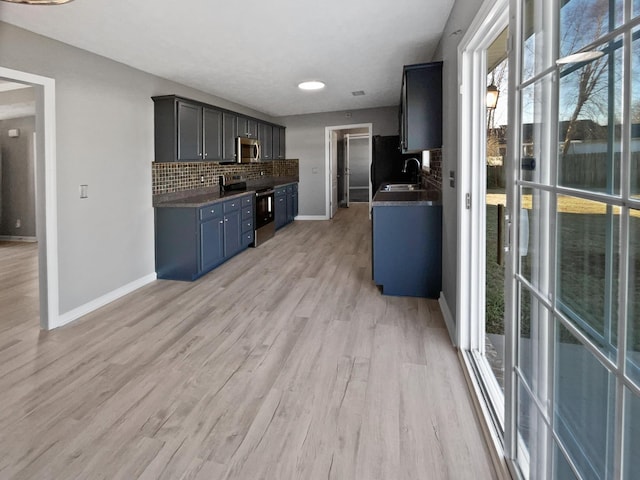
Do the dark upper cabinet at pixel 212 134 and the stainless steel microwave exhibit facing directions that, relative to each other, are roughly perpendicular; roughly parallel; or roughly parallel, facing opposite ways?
roughly parallel

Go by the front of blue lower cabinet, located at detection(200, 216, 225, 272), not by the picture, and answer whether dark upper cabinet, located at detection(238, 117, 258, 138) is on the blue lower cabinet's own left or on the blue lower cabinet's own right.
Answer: on the blue lower cabinet's own left

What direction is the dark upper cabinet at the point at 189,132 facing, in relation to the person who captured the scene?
facing the viewer and to the right of the viewer

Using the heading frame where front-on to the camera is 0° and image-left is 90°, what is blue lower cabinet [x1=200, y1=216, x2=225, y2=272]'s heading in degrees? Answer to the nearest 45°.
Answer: approximately 315°

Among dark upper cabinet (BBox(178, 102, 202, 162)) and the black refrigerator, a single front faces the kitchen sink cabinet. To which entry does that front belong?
the dark upper cabinet

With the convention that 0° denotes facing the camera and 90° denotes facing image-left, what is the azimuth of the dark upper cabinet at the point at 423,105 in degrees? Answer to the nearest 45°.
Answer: approximately 90°

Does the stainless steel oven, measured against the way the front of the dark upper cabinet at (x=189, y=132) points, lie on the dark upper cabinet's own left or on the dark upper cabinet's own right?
on the dark upper cabinet's own left

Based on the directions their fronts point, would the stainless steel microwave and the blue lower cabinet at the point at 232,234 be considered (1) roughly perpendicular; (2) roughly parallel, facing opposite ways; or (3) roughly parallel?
roughly parallel

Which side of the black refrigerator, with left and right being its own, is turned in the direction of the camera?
left

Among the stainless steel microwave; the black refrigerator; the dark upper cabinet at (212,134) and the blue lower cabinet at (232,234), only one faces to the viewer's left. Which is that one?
the black refrigerator

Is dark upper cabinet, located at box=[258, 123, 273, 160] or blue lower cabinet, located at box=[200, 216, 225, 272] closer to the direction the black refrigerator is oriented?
the dark upper cabinet

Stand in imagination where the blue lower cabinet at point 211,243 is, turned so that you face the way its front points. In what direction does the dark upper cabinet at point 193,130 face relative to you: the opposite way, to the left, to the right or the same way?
the same way

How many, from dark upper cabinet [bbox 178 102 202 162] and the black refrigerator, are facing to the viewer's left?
1

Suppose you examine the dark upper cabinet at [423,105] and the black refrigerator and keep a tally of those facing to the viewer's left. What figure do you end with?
2
